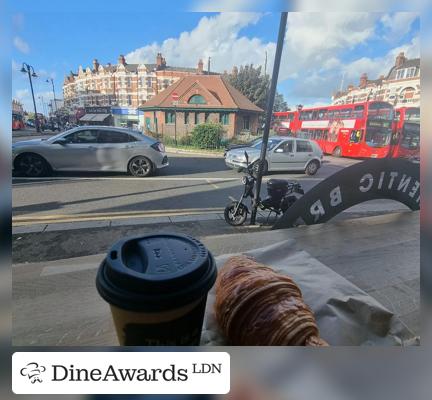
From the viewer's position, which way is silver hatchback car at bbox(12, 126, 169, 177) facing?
facing to the left of the viewer

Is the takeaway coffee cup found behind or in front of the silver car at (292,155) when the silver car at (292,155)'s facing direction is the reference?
in front

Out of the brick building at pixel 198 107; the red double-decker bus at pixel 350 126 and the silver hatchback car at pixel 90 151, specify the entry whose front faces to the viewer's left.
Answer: the silver hatchback car

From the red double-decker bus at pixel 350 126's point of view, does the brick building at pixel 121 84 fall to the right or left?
on its right

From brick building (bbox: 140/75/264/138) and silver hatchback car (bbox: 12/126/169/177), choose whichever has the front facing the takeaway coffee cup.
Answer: the brick building

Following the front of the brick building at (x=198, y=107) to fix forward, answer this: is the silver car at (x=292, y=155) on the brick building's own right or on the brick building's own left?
on the brick building's own left
